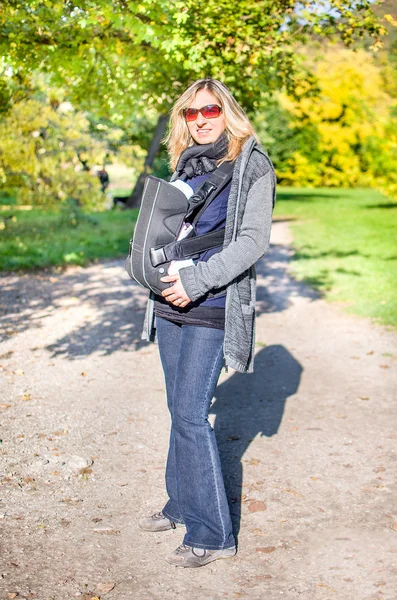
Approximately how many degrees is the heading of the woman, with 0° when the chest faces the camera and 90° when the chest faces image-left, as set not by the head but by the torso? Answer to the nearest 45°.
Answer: approximately 45°

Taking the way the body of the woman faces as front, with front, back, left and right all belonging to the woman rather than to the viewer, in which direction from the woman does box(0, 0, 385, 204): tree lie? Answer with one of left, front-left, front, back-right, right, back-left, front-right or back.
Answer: back-right
